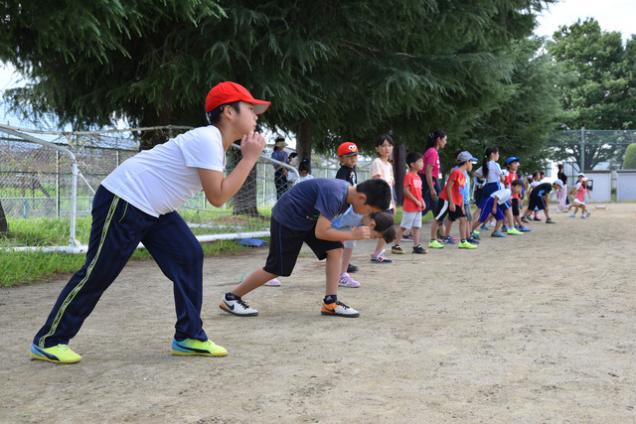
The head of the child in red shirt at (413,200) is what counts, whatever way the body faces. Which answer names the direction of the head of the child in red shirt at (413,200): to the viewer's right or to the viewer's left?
to the viewer's right

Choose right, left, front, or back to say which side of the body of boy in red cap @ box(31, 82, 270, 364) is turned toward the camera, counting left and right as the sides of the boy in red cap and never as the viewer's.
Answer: right

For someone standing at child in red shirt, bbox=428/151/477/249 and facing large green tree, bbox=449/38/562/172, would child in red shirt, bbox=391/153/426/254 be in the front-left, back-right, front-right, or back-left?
back-left

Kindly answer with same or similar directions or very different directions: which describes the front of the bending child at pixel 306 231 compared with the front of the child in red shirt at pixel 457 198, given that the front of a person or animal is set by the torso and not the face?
same or similar directions

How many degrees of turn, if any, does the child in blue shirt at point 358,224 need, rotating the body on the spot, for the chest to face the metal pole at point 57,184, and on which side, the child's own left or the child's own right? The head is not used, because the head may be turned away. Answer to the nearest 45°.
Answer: approximately 135° to the child's own left

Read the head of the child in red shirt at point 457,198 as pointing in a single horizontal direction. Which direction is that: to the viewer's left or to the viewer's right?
to the viewer's right

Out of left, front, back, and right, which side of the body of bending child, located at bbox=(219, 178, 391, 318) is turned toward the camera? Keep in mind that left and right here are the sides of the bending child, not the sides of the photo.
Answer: right

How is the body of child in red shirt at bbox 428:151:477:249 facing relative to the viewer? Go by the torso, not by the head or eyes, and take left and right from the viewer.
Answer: facing to the right of the viewer

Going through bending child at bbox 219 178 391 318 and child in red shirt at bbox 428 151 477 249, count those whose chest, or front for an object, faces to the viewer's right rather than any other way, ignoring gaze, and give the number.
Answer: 2
